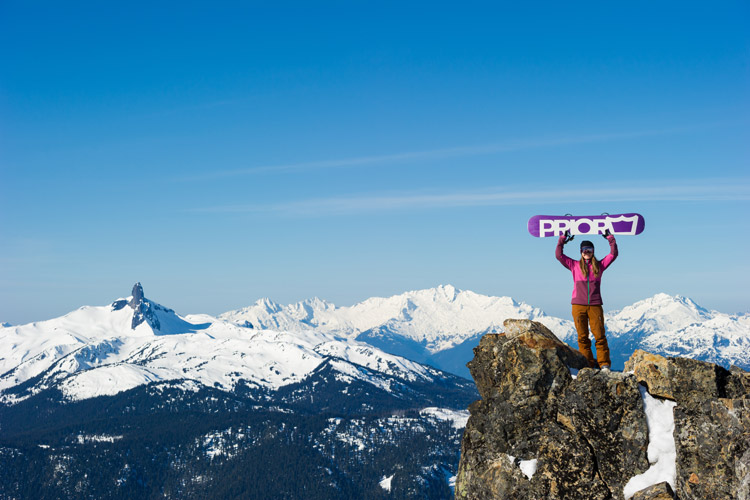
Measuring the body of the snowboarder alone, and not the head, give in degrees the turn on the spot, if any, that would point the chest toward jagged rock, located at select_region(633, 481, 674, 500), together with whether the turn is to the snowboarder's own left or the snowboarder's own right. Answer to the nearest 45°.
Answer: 0° — they already face it

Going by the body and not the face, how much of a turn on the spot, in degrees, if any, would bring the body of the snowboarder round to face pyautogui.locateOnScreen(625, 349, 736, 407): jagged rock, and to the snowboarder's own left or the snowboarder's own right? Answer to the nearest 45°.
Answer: approximately 45° to the snowboarder's own left

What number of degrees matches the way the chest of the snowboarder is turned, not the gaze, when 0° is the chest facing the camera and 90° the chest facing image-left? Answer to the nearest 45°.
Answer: approximately 0°

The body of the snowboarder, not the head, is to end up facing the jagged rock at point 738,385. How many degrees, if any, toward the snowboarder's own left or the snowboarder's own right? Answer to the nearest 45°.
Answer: approximately 45° to the snowboarder's own left

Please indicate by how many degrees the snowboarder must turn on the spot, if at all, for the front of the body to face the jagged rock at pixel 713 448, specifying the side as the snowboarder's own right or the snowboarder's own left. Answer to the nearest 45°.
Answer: approximately 45° to the snowboarder's own left

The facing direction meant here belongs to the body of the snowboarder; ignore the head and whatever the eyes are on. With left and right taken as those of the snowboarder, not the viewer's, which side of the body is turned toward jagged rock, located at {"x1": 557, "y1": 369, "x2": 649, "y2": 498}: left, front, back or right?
front
